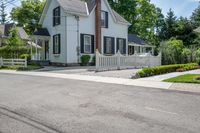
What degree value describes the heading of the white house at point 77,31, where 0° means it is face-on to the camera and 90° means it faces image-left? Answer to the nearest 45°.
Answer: approximately 45°

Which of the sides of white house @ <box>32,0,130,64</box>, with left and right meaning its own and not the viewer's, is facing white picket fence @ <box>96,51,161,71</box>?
left

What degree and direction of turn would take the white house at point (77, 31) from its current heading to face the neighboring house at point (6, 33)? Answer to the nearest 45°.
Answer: approximately 90° to its right
